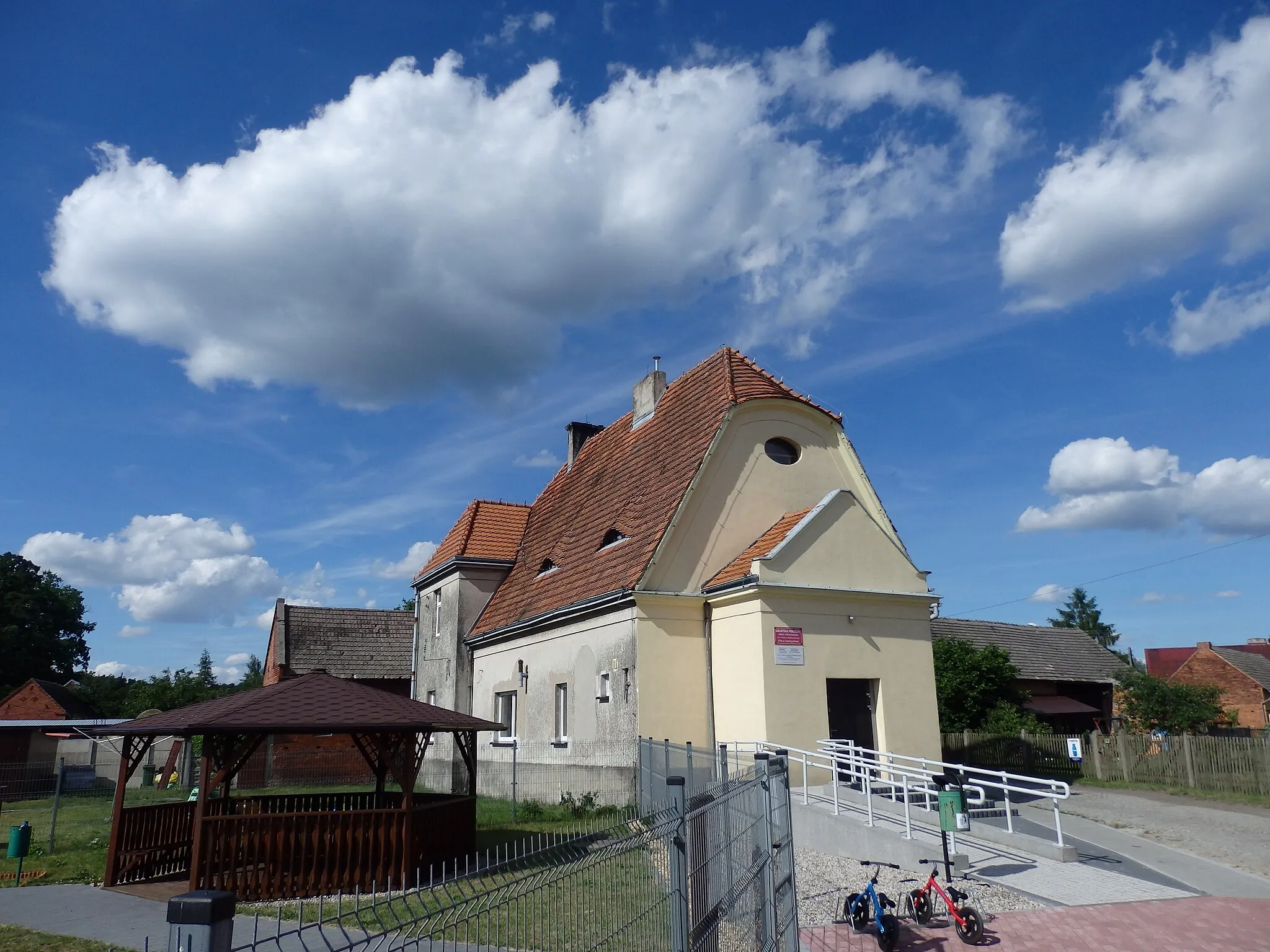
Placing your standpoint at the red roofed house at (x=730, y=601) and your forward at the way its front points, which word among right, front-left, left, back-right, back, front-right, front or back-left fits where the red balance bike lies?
front-right

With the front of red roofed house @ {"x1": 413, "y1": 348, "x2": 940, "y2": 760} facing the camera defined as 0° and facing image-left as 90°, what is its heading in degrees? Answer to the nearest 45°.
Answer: approximately 315°

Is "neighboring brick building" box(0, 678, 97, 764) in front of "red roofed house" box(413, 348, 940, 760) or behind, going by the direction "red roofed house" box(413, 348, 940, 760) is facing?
behind

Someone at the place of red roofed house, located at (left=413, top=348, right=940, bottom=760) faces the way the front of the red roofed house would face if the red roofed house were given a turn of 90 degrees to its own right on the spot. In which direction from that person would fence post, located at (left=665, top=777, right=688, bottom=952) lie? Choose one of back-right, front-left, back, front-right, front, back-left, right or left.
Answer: front-left

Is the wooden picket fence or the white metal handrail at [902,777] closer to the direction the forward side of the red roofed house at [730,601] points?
the white metal handrail

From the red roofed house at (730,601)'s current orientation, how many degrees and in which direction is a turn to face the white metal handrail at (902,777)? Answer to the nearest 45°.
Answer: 0° — it already faces it

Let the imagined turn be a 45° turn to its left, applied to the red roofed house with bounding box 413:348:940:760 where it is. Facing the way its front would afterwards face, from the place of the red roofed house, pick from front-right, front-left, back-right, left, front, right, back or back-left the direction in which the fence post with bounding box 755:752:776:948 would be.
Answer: right
